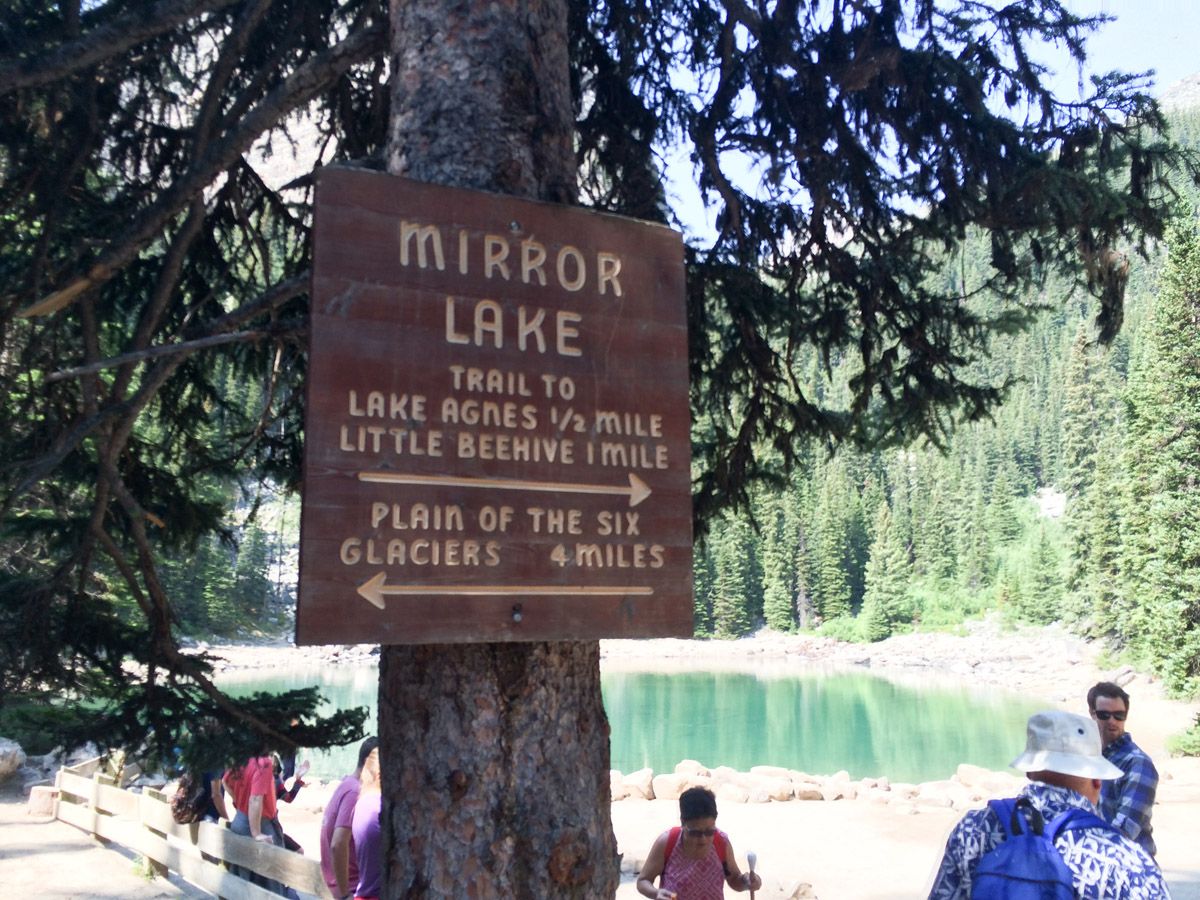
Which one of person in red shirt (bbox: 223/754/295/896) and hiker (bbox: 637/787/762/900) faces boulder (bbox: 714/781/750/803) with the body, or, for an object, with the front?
the person in red shirt

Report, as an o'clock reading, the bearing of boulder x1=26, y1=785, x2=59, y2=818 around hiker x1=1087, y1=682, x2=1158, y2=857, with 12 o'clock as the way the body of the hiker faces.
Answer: The boulder is roughly at 2 o'clock from the hiker.

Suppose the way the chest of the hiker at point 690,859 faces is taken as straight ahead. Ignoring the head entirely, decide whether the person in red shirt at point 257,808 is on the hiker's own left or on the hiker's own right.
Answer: on the hiker's own right

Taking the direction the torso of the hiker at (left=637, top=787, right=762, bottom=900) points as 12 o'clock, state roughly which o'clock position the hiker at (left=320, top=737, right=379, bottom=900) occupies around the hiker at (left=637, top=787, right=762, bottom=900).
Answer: the hiker at (left=320, top=737, right=379, bottom=900) is roughly at 3 o'clock from the hiker at (left=637, top=787, right=762, bottom=900).

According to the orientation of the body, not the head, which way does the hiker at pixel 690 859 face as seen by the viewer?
toward the camera

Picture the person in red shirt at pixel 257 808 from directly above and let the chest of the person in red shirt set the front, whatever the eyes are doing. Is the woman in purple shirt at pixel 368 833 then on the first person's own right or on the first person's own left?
on the first person's own right

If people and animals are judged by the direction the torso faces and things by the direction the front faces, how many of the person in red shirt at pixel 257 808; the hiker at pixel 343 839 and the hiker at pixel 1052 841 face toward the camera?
0

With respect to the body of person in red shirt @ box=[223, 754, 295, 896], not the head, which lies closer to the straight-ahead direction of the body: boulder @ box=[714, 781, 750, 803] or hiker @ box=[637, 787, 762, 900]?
the boulder

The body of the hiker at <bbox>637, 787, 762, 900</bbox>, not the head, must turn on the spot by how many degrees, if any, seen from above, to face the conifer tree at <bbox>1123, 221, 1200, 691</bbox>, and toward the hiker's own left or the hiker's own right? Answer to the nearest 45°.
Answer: approximately 135° to the hiker's own left

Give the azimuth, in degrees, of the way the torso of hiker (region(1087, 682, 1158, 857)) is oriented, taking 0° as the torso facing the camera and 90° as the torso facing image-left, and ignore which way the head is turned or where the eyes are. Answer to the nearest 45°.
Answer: approximately 45°

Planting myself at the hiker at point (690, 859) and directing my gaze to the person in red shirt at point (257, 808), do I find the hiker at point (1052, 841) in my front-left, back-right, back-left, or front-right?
back-left

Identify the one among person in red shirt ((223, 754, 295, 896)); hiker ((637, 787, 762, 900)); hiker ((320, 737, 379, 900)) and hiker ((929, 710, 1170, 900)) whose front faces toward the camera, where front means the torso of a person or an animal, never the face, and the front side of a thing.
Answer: hiker ((637, 787, 762, 900))

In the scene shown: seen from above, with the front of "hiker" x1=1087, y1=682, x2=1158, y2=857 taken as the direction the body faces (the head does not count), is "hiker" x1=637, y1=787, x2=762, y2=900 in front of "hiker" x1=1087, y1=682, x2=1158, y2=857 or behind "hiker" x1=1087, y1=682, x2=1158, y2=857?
in front

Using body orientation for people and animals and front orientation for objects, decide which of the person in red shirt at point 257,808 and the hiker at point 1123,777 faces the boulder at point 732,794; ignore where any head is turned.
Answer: the person in red shirt
